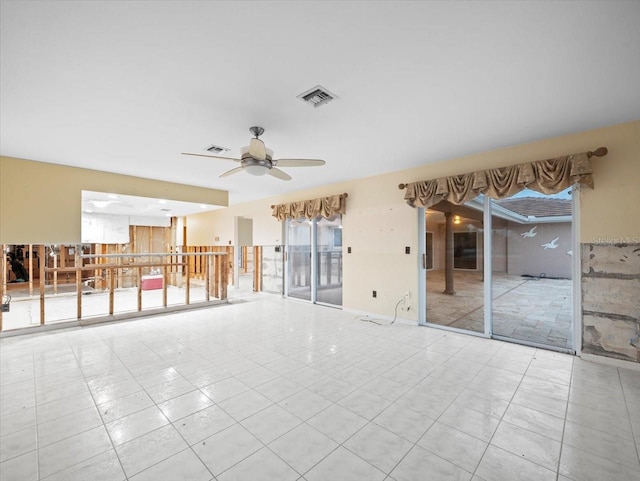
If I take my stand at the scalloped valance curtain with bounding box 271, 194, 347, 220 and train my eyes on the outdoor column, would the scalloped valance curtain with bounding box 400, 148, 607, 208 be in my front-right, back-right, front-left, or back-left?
front-right

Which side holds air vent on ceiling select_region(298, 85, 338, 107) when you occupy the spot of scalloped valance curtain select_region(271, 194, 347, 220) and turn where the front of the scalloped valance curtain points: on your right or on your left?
on your left

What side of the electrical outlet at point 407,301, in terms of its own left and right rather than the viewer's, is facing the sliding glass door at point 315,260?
right

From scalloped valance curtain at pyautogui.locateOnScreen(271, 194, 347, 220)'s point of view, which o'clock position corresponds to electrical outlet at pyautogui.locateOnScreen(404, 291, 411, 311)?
The electrical outlet is roughly at 9 o'clock from the scalloped valance curtain.

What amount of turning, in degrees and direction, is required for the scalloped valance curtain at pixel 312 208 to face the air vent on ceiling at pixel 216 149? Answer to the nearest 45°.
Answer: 0° — it already faces it

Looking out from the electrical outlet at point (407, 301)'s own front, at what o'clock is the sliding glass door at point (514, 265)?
The sliding glass door is roughly at 8 o'clock from the electrical outlet.

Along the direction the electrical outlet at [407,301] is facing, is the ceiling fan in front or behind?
in front

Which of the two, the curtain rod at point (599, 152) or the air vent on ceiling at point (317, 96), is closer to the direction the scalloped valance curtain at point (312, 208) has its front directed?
the air vent on ceiling

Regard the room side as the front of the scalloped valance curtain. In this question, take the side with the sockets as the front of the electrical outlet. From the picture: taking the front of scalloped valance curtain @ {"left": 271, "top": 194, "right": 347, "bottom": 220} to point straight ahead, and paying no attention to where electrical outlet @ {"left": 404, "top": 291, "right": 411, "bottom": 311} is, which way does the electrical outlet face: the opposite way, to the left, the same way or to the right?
the same way

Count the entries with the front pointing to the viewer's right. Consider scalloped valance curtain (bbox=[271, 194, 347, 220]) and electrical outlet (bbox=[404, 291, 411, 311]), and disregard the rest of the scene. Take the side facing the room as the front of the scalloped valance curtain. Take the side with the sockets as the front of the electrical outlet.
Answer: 0

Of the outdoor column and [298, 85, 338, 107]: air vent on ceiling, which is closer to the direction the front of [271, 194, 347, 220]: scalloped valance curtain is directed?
the air vent on ceiling

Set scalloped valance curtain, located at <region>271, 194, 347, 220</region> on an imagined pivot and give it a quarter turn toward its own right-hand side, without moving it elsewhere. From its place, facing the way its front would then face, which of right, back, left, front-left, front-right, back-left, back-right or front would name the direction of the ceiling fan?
back-left

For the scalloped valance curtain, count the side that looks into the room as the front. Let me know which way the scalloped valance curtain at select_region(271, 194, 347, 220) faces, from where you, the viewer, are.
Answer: facing the viewer and to the left of the viewer

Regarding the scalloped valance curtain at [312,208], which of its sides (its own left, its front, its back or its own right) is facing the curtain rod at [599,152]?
left

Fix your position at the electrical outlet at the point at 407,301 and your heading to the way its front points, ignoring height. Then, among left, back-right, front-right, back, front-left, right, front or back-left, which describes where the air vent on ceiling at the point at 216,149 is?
front
